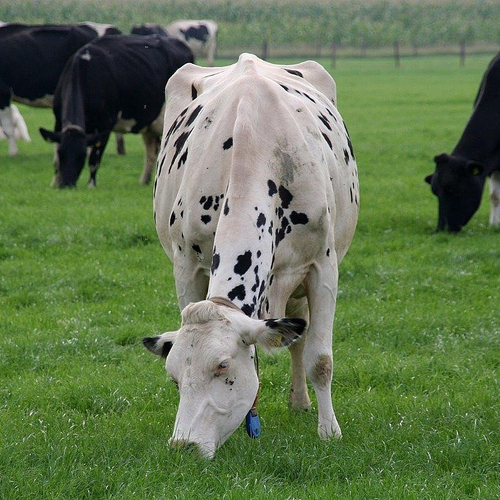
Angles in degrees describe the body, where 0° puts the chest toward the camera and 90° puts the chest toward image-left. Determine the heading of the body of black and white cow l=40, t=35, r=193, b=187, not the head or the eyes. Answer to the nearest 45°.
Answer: approximately 45°

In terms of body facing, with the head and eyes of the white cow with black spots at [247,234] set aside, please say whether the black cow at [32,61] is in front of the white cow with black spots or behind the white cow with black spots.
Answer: behind

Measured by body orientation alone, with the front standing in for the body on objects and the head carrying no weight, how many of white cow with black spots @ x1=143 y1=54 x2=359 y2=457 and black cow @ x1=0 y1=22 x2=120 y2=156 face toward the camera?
1

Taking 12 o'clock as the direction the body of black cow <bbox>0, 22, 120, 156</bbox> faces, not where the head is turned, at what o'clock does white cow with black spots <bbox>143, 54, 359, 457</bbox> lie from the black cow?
The white cow with black spots is roughly at 9 o'clock from the black cow.

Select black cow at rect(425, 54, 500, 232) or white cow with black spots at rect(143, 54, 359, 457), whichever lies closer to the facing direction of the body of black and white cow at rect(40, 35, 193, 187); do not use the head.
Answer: the white cow with black spots

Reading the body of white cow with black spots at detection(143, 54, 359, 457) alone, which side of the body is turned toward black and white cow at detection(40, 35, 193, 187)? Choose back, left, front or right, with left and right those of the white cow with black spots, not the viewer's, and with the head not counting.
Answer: back

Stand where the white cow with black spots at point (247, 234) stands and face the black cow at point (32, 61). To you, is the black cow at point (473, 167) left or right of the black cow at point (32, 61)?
right

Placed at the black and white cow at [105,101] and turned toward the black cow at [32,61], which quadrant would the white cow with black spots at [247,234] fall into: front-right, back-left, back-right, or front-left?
back-left

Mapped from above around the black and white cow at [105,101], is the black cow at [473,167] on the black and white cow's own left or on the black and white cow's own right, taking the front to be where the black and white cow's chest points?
on the black and white cow's own left

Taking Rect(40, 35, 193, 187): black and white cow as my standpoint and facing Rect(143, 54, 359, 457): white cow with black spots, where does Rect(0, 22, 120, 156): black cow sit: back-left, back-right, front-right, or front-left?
back-right
